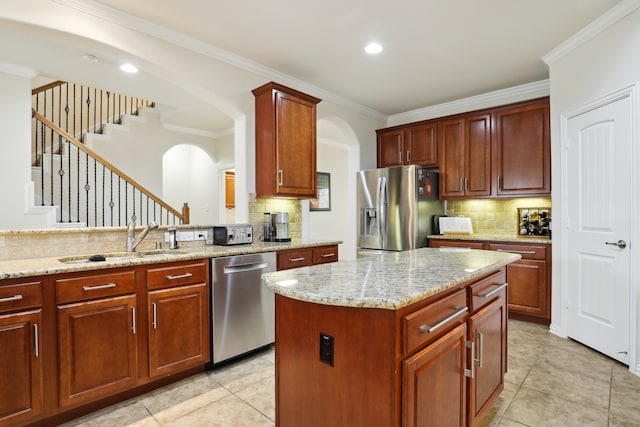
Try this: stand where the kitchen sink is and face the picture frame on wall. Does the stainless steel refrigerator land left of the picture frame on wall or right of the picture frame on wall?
right

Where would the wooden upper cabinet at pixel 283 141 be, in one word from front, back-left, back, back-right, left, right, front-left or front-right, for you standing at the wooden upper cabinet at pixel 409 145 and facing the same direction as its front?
front

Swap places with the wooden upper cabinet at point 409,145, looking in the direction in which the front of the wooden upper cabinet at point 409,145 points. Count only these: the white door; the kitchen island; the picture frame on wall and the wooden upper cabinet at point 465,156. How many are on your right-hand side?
1

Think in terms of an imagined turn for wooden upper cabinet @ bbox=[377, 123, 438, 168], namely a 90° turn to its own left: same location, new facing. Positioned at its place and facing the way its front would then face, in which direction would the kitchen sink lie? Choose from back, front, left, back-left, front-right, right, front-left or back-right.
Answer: right

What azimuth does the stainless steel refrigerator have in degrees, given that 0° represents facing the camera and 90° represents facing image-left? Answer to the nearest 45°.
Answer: approximately 45°

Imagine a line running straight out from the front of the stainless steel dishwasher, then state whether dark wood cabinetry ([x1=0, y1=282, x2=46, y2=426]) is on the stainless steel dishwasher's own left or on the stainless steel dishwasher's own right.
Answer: on the stainless steel dishwasher's own right

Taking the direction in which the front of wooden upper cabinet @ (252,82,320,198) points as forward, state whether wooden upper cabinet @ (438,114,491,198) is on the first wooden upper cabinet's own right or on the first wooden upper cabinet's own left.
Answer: on the first wooden upper cabinet's own left

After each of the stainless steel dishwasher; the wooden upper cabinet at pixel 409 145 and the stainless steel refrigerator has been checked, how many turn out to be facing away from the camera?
0

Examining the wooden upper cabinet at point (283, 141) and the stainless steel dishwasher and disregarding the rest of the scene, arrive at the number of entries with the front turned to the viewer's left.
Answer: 0

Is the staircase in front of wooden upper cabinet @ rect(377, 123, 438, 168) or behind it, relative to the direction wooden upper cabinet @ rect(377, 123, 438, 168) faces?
in front

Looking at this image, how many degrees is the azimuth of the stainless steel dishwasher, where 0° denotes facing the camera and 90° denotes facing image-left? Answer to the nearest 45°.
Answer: approximately 315°

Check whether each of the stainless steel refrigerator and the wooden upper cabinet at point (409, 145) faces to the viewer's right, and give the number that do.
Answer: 0

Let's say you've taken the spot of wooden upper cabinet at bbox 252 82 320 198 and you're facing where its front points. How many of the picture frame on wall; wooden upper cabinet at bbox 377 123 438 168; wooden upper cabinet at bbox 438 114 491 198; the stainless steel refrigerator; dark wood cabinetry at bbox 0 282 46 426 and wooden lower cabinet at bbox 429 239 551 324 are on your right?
1

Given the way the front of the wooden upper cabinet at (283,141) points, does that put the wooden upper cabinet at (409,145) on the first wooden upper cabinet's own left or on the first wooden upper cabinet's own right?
on the first wooden upper cabinet's own left

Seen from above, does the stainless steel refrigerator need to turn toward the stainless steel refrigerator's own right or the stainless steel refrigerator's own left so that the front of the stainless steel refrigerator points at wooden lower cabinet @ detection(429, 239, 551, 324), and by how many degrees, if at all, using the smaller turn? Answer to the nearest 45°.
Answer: approximately 135° to the stainless steel refrigerator's own left

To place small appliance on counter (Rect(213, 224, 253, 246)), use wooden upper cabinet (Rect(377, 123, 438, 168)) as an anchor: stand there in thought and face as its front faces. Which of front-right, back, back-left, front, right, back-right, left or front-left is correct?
front

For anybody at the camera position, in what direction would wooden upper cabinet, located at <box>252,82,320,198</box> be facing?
facing the viewer and to the right of the viewer
